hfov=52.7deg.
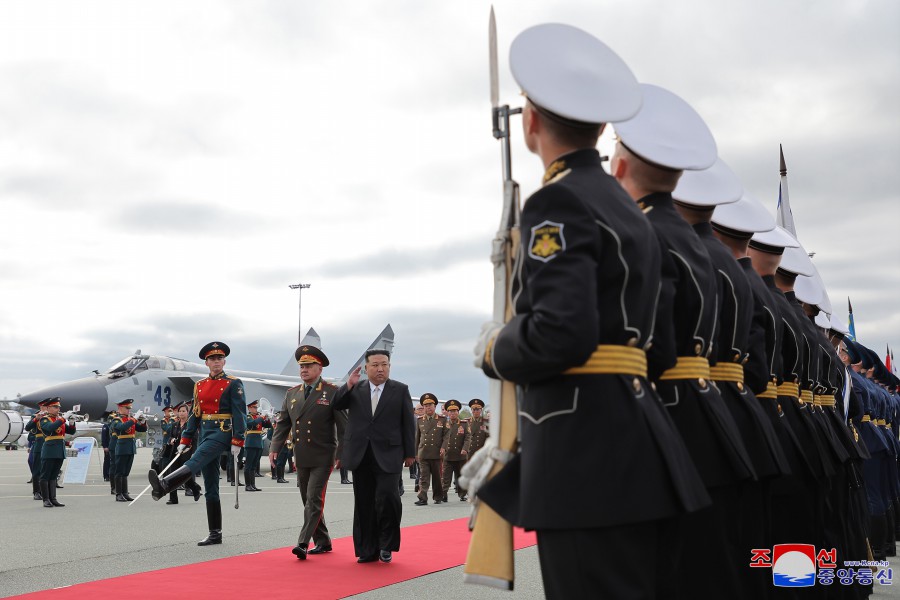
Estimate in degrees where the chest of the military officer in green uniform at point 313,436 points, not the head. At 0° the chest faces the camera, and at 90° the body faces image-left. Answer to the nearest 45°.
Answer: approximately 45°

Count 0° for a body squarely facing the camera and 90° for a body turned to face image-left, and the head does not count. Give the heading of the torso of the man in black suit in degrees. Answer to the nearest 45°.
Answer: approximately 0°

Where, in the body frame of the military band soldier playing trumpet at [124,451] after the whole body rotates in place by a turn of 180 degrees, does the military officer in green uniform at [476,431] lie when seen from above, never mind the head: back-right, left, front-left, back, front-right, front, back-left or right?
back-right

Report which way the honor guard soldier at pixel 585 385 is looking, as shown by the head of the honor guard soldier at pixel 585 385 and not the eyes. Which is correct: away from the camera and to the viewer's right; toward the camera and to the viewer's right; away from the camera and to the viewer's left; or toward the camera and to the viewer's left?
away from the camera and to the viewer's left

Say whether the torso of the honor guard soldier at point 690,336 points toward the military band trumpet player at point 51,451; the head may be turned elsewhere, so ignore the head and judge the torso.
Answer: yes

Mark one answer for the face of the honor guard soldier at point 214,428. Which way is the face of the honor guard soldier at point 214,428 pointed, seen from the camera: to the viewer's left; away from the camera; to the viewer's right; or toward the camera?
toward the camera

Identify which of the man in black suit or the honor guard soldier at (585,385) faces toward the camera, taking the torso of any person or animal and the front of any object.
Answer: the man in black suit

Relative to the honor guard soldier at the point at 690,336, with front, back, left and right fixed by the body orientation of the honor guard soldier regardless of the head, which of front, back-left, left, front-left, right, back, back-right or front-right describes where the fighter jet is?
front

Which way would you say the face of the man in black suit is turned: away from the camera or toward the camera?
toward the camera

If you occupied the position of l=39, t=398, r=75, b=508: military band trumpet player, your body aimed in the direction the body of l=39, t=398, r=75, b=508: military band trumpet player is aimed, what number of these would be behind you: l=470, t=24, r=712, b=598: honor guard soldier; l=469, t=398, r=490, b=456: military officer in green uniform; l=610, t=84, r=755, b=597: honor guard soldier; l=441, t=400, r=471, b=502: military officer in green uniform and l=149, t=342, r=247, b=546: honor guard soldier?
0

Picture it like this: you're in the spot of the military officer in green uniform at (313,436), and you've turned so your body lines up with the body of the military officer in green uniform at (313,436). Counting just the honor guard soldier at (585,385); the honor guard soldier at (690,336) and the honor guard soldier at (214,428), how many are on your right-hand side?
1

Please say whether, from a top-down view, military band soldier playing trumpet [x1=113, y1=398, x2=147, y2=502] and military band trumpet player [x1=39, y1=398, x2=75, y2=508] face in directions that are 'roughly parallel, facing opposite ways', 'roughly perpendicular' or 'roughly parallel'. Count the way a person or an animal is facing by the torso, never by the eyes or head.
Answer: roughly parallel

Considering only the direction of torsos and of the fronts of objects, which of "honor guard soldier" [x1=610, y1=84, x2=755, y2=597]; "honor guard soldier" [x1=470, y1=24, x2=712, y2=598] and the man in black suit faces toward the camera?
the man in black suit

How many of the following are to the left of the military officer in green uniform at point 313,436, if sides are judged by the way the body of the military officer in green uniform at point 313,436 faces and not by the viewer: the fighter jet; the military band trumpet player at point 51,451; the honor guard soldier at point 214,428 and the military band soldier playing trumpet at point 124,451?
0

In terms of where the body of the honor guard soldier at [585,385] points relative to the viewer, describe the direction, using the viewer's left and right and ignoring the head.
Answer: facing away from the viewer and to the left of the viewer

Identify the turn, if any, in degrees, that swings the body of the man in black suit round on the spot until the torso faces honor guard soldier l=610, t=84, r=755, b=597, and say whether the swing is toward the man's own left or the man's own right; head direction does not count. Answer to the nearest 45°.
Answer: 0° — they already face them
